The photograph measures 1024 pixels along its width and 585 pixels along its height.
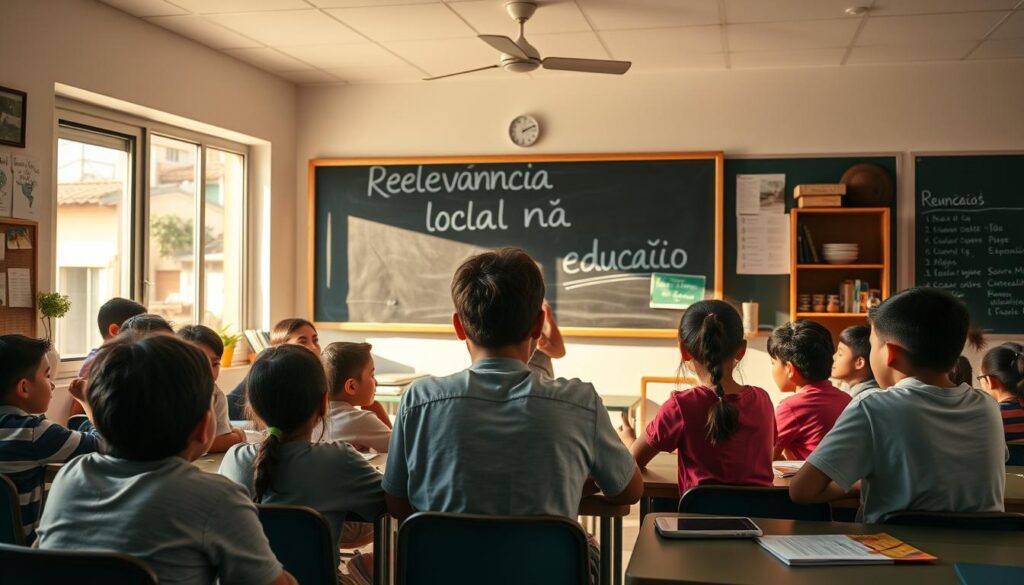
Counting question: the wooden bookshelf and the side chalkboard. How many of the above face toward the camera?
2

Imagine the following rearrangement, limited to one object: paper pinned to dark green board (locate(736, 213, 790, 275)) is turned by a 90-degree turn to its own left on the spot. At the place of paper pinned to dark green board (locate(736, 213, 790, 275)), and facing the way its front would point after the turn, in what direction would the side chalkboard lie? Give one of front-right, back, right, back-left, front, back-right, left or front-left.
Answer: front

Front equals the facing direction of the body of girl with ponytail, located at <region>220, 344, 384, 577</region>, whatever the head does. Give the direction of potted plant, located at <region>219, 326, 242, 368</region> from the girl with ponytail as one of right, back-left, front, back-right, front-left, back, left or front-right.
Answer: front-left

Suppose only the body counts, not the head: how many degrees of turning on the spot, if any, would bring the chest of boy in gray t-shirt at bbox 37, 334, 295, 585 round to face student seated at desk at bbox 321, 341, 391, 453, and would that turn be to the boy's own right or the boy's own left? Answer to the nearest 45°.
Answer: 0° — they already face them

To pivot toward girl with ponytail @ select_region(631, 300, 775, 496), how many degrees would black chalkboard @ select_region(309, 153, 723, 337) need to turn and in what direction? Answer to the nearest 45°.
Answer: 0° — it already faces them

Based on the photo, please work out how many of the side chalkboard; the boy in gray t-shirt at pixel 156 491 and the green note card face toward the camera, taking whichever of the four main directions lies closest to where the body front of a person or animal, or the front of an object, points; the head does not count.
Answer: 2

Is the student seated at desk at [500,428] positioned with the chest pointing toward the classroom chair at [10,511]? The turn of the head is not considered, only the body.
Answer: no

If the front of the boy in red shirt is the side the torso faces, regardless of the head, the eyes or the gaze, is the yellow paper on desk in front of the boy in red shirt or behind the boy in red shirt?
behind

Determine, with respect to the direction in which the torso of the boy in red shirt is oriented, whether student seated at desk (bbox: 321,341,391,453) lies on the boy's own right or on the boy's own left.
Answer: on the boy's own left

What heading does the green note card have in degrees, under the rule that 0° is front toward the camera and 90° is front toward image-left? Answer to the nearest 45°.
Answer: approximately 0°

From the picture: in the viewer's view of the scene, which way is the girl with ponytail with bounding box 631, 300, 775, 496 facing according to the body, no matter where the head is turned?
away from the camera

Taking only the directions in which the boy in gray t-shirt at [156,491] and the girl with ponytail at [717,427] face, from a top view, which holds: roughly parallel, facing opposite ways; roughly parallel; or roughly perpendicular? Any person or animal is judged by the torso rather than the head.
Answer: roughly parallel

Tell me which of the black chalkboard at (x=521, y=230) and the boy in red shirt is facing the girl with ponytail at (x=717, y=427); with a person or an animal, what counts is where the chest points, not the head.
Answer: the black chalkboard

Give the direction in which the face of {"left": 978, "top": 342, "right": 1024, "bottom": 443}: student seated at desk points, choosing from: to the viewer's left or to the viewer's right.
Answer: to the viewer's left

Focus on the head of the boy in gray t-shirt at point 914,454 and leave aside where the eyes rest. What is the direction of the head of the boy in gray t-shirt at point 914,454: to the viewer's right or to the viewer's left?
to the viewer's left

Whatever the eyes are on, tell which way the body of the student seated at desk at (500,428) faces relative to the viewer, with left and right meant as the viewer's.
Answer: facing away from the viewer

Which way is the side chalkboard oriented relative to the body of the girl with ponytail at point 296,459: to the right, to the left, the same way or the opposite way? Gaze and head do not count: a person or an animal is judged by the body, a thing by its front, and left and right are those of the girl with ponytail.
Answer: the opposite way

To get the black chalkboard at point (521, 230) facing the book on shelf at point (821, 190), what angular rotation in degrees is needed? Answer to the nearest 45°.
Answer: approximately 90° to its left

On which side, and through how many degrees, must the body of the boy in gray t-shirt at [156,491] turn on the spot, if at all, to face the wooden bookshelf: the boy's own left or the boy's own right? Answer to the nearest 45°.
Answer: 0° — they already face it

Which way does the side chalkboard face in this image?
toward the camera

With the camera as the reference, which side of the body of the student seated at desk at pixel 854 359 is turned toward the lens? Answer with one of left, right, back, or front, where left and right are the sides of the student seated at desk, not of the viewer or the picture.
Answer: left

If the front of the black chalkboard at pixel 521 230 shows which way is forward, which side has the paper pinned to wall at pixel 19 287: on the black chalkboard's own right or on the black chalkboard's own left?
on the black chalkboard's own right
